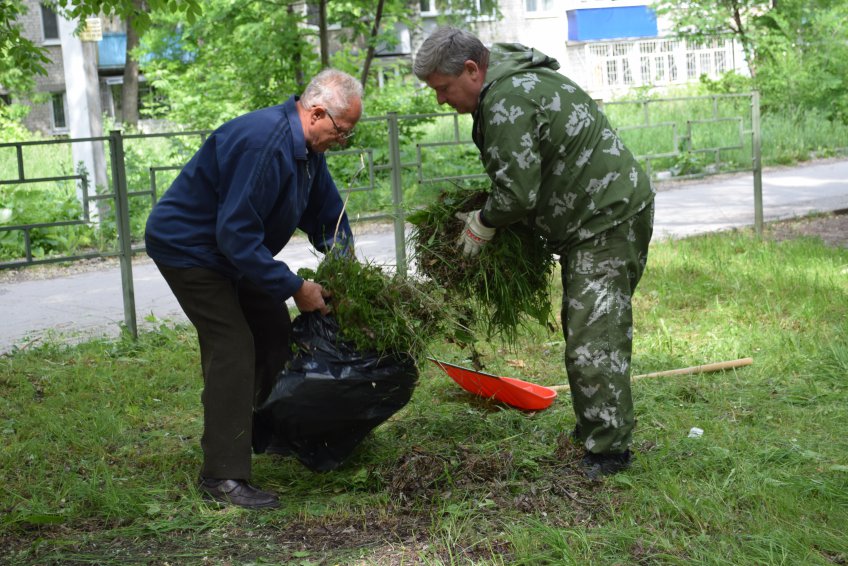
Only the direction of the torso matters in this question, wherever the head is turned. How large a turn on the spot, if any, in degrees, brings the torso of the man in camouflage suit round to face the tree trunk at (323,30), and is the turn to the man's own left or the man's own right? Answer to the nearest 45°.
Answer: approximately 90° to the man's own right

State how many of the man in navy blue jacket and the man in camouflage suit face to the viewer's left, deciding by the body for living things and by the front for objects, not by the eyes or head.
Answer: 1

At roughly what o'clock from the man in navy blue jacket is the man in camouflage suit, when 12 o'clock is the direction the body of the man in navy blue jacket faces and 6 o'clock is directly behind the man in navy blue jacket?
The man in camouflage suit is roughly at 12 o'clock from the man in navy blue jacket.

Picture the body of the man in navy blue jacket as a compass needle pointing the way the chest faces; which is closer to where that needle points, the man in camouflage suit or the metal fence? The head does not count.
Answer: the man in camouflage suit

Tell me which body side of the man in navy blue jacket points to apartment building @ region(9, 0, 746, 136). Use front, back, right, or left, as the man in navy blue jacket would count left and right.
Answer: left

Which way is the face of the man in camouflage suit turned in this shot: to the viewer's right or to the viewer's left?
to the viewer's left

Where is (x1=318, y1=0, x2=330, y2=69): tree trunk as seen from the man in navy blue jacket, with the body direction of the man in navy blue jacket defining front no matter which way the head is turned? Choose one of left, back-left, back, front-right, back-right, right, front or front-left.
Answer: left

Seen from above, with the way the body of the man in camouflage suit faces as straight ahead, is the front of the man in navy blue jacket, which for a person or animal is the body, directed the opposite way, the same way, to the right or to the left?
the opposite way

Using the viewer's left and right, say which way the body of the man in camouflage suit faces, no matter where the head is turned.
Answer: facing to the left of the viewer

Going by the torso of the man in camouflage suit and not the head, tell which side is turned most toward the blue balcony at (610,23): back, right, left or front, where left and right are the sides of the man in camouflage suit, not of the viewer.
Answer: right

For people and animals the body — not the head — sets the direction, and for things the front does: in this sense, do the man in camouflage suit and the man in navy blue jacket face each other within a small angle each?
yes

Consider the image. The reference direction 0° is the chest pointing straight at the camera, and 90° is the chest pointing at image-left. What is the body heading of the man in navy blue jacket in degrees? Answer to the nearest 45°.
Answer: approximately 270°
